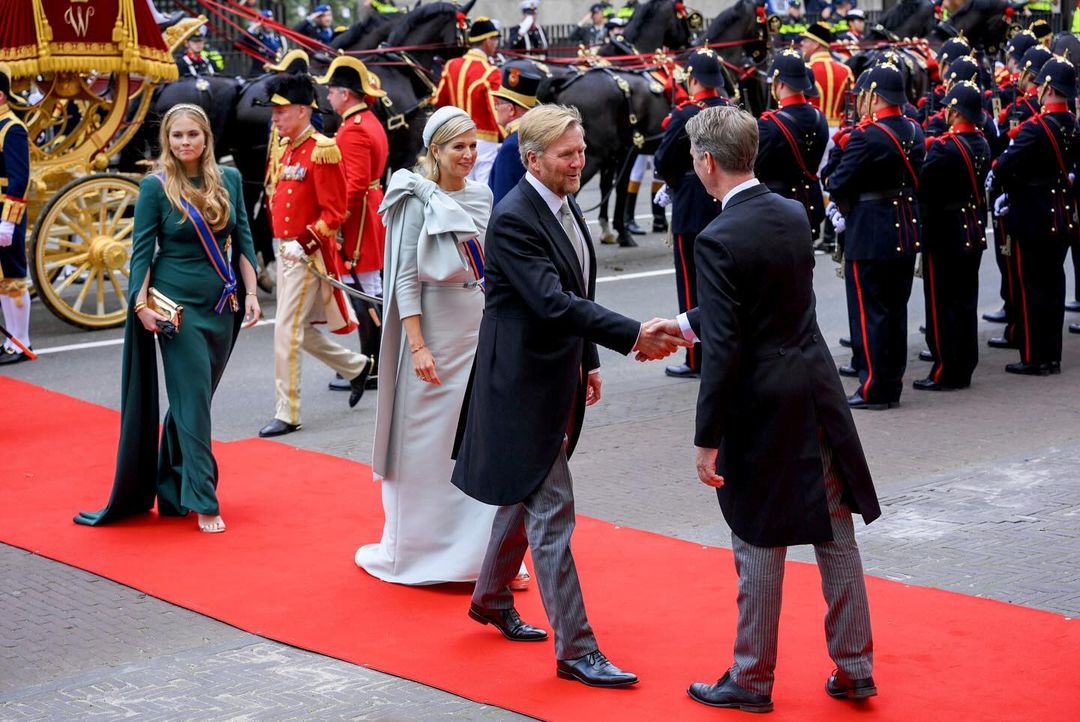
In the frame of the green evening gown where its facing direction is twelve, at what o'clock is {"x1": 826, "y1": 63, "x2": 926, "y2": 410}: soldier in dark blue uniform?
The soldier in dark blue uniform is roughly at 10 o'clock from the green evening gown.

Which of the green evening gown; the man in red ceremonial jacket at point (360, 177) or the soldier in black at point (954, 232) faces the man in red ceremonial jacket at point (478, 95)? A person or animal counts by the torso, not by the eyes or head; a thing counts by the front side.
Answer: the soldier in black

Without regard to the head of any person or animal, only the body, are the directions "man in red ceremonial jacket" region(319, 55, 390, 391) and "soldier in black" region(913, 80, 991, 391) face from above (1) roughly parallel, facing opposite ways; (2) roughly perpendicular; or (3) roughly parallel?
roughly perpendicular

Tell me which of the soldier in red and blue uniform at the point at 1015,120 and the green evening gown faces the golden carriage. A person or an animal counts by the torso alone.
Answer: the soldier in red and blue uniform

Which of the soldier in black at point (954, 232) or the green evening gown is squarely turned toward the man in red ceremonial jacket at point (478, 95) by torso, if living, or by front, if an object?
the soldier in black

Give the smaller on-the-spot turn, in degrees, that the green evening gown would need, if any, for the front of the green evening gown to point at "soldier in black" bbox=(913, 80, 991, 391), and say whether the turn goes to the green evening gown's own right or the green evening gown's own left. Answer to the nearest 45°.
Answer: approximately 45° to the green evening gown's own left

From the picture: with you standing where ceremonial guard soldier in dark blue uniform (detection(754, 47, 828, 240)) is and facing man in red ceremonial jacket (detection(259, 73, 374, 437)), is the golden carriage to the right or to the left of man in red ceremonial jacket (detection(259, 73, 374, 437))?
right

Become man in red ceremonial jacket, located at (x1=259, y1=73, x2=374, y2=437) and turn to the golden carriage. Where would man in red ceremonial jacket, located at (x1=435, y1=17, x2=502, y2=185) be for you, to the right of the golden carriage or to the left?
right

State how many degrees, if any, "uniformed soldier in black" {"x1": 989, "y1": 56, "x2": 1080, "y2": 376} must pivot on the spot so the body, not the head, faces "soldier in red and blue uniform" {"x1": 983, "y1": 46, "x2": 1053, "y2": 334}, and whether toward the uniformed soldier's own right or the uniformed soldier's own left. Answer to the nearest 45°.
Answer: approximately 45° to the uniformed soldier's own right
